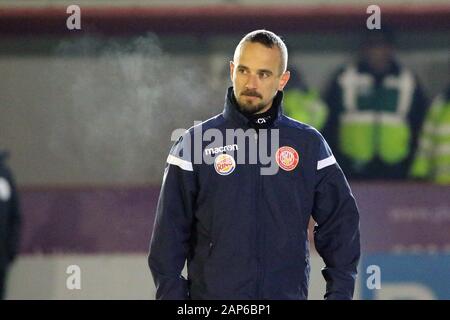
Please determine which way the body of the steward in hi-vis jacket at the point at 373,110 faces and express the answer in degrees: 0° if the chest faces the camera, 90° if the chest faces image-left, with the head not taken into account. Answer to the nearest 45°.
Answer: approximately 0°

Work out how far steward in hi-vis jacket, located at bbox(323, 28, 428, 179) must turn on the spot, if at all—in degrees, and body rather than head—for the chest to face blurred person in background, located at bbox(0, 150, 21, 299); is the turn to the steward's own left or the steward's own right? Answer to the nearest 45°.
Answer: approximately 90° to the steward's own right
